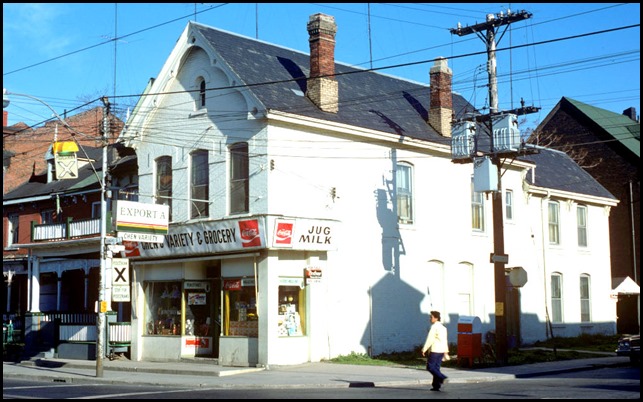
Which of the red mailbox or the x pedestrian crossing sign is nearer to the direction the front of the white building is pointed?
the x pedestrian crossing sign

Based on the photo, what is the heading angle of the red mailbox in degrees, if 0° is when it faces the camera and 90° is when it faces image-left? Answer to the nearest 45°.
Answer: approximately 45°

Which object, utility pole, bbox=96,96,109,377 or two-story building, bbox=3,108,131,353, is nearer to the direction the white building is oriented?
the utility pole

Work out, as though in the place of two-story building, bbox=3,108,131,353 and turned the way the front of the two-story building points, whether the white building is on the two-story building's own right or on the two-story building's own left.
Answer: on the two-story building's own left

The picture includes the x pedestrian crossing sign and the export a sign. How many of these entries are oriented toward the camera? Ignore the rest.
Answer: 2

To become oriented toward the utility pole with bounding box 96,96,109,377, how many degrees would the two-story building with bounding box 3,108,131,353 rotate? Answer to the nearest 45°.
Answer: approximately 45° to its left

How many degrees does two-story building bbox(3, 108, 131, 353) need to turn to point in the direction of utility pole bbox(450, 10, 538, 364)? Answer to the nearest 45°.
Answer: approximately 90° to its left

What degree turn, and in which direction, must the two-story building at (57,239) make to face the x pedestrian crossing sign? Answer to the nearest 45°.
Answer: approximately 45° to its left

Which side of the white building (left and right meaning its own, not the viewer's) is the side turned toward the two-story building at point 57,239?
right
